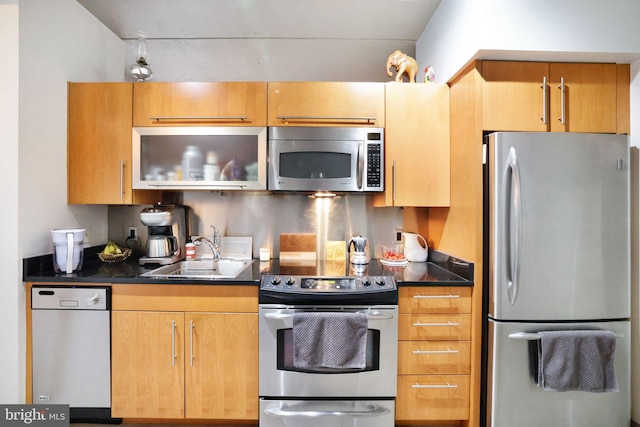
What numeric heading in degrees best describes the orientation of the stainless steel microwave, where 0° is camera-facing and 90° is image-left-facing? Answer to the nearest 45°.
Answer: approximately 0°

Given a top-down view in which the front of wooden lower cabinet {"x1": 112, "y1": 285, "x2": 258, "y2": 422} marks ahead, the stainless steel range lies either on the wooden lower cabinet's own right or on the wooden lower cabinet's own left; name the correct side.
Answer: on the wooden lower cabinet's own left

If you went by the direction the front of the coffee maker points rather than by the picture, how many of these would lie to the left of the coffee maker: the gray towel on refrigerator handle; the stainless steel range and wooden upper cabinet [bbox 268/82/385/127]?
3

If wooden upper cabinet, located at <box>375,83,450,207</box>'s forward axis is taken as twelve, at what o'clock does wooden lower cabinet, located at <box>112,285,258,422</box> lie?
The wooden lower cabinet is roughly at 2 o'clock from the wooden upper cabinet.
